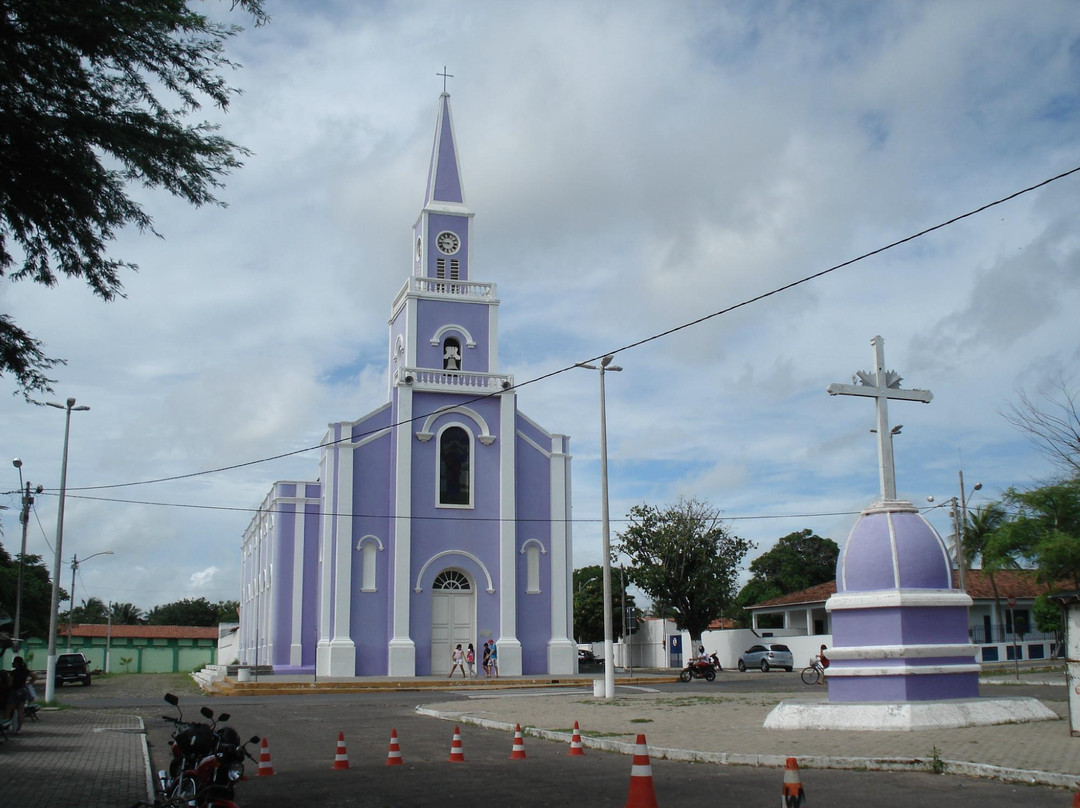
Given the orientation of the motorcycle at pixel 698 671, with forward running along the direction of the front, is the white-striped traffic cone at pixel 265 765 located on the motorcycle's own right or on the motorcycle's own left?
on the motorcycle's own left

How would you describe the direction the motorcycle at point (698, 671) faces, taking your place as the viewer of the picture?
facing to the left of the viewer

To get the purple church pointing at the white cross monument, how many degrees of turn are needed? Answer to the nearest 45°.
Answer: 0° — it already faces it

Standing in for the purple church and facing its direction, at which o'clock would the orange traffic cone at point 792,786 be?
The orange traffic cone is roughly at 12 o'clock from the purple church.

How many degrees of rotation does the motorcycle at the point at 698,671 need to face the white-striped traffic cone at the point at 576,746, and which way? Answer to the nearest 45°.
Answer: approximately 90° to its left

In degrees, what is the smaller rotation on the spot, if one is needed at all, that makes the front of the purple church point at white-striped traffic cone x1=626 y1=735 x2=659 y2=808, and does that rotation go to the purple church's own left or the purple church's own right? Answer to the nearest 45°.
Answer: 0° — it already faces it

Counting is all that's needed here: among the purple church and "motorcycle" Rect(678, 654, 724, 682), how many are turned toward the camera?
1

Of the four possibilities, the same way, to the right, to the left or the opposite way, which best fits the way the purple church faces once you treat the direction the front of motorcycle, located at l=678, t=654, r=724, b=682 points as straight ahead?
to the left

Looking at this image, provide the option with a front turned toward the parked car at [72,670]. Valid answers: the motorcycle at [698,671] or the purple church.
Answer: the motorcycle

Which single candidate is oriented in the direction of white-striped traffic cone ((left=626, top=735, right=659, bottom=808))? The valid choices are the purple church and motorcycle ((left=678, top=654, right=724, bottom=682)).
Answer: the purple church

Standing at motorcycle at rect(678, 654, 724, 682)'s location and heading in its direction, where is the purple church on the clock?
The purple church is roughly at 12 o'clock from the motorcycle.

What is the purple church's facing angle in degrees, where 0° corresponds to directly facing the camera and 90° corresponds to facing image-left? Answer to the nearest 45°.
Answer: approximately 0°

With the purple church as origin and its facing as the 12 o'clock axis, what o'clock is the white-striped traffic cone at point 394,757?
The white-striped traffic cone is roughly at 12 o'clock from the purple church.
